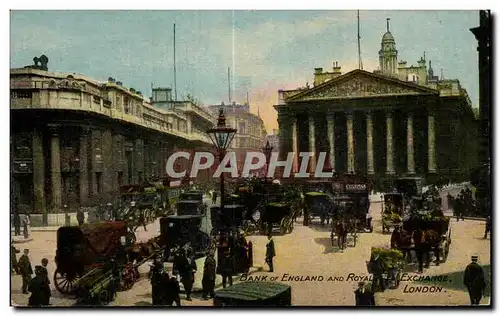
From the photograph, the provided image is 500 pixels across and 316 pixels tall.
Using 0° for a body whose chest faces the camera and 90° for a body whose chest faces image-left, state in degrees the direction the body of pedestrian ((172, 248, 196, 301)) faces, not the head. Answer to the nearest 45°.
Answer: approximately 180°
